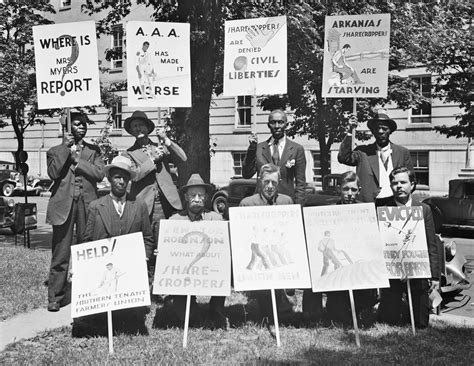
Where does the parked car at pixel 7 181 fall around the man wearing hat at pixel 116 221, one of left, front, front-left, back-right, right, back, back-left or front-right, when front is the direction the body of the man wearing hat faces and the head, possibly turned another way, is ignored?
back

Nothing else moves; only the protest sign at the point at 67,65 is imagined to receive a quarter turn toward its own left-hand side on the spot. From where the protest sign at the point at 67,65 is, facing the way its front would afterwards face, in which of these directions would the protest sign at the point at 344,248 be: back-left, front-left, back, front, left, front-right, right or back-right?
front-right

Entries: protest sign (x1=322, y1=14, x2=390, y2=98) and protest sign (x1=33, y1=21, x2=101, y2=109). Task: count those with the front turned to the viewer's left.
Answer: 0

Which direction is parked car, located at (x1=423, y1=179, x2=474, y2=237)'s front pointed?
to the viewer's left

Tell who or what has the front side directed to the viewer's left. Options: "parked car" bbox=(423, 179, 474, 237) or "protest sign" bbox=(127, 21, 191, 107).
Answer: the parked car

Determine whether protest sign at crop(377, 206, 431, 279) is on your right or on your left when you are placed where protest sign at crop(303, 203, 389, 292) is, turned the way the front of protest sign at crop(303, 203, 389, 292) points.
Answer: on your left

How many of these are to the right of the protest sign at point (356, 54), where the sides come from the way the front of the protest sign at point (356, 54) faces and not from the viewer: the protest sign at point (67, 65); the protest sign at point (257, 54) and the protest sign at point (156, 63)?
3

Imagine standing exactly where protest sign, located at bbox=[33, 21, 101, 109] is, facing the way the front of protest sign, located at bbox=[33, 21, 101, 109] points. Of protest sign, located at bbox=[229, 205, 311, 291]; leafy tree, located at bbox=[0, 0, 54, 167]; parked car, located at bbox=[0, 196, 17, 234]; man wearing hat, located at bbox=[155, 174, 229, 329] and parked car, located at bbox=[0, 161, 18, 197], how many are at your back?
3

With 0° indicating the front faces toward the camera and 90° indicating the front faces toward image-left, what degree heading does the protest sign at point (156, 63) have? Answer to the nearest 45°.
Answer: approximately 0°

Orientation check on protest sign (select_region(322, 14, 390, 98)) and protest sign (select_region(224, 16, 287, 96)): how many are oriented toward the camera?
2
